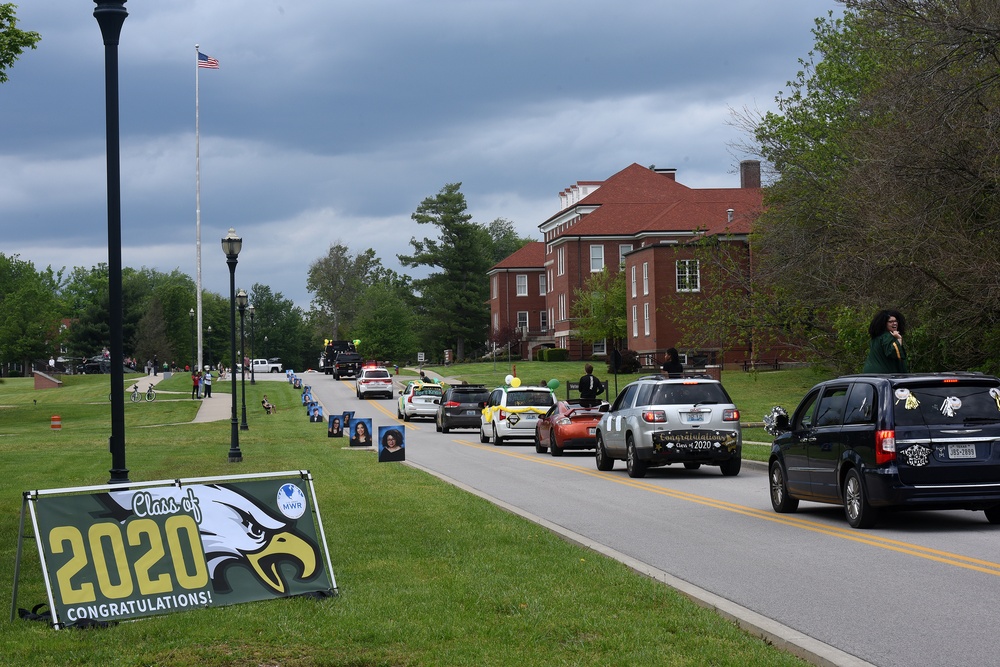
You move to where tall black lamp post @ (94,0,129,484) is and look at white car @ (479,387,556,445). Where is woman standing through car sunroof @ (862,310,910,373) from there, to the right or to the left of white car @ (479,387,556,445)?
right

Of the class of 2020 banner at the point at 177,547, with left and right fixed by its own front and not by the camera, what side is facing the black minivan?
left

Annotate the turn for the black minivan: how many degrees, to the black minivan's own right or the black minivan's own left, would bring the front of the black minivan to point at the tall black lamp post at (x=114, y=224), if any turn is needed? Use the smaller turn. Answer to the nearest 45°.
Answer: approximately 90° to the black minivan's own left

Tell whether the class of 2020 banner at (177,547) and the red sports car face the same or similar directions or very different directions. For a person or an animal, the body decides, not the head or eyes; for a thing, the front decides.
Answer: very different directions

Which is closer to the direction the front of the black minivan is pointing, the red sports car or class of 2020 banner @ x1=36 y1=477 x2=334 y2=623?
the red sports car

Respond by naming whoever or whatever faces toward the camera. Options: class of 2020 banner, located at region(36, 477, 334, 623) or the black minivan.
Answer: the class of 2020 banner

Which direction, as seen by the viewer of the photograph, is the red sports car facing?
facing away from the viewer and to the left of the viewer

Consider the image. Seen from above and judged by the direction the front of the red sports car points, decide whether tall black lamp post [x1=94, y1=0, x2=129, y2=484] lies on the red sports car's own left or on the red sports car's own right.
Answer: on the red sports car's own left

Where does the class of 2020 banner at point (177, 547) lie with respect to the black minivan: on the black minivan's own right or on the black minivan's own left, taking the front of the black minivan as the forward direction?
on the black minivan's own left

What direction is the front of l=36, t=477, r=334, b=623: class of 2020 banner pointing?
toward the camera

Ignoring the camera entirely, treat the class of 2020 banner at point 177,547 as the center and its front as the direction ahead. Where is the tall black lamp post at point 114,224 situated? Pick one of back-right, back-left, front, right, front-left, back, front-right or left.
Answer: back

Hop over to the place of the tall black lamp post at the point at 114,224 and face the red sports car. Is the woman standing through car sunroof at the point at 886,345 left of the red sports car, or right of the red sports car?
right

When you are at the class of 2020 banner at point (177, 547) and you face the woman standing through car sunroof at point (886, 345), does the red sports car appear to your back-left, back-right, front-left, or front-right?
front-left

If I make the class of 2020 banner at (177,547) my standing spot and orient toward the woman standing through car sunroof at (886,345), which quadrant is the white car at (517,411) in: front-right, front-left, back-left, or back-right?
front-left

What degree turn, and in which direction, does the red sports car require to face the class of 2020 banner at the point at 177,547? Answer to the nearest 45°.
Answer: approximately 135° to its left

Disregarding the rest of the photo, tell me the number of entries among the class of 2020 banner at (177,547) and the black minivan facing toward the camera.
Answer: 1

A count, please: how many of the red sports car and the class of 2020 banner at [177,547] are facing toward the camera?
1

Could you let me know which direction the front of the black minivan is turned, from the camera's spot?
facing away from the viewer and to the left of the viewer
